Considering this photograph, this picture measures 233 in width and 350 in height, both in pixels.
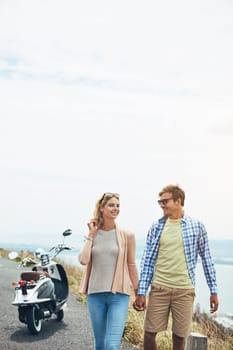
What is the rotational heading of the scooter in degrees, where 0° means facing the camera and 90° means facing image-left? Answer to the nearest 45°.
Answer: approximately 225°

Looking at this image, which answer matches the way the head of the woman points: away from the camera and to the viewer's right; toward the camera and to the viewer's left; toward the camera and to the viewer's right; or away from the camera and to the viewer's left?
toward the camera and to the viewer's right

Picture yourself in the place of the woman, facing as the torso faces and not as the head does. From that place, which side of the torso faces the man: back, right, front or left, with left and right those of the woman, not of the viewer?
left

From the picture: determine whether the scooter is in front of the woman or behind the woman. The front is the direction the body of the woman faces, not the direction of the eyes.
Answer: behind

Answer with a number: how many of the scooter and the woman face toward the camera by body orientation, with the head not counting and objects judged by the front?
1

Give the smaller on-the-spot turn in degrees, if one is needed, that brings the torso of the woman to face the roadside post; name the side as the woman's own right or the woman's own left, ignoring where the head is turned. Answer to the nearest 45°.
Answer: approximately 90° to the woman's own left

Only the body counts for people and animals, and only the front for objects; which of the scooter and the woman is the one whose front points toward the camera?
the woman

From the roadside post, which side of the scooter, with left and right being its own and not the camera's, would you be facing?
right

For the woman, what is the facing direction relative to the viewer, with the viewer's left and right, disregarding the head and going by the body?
facing the viewer
